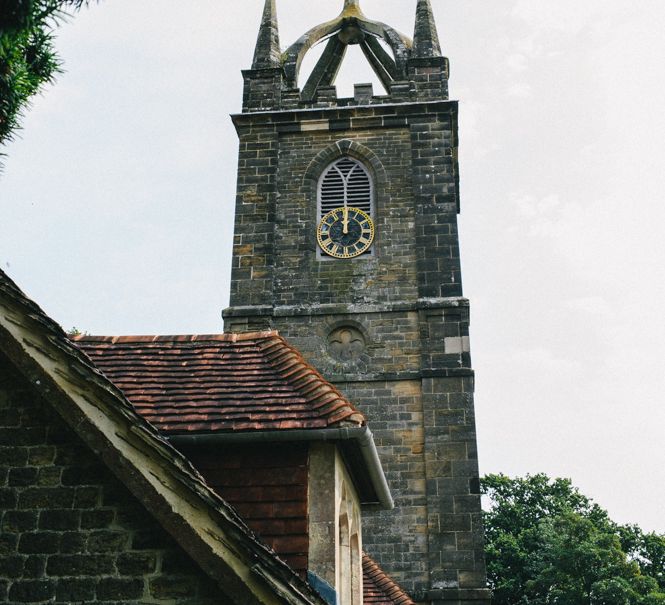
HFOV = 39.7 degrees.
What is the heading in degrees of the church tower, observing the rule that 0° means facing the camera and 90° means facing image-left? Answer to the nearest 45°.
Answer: approximately 0°

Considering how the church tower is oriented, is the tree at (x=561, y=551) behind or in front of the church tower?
behind
